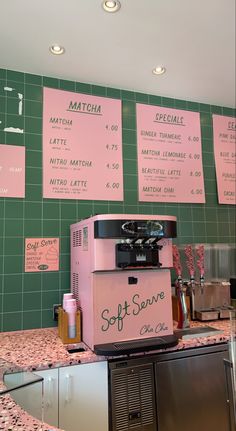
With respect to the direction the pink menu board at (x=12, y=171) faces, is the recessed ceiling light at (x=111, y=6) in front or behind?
in front

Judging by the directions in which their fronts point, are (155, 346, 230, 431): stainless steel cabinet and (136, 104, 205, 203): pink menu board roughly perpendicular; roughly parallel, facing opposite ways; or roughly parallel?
roughly parallel

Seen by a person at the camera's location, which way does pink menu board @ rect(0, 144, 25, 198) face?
facing the viewer

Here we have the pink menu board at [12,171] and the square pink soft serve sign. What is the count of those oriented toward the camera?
2

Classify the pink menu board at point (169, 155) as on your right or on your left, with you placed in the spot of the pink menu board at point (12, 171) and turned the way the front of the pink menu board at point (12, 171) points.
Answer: on your left

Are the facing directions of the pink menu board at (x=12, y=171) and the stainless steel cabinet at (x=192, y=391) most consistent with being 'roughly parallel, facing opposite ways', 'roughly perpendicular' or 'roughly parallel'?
roughly parallel

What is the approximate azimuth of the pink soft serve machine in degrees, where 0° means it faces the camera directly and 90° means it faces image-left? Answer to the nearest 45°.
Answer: approximately 315°

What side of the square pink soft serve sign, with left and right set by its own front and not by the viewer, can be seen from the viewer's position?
front
